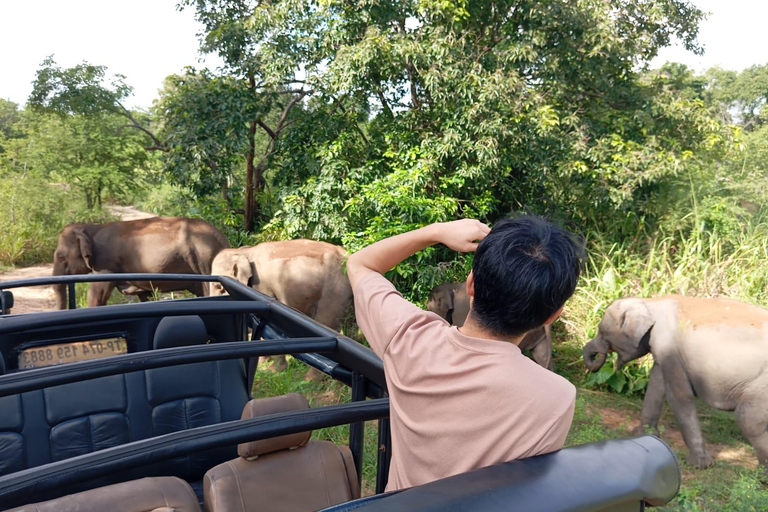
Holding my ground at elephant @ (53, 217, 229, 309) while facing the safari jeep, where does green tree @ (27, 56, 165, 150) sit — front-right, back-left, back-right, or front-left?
back-right

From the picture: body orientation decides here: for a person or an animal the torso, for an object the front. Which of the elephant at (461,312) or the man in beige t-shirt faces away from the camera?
the man in beige t-shirt

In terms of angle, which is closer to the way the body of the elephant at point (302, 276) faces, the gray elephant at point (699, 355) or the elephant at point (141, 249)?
the elephant

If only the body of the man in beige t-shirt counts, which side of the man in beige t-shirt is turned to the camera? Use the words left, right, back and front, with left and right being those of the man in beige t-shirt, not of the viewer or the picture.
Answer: back

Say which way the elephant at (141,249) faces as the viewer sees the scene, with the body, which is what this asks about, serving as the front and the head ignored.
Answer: to the viewer's left

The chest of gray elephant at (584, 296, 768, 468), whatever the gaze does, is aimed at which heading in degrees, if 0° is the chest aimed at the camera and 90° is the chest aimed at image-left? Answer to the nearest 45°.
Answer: approximately 90°

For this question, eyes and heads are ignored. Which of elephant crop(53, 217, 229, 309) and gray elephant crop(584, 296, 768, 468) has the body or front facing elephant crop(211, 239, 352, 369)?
the gray elephant

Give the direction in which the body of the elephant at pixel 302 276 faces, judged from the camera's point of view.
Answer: to the viewer's left

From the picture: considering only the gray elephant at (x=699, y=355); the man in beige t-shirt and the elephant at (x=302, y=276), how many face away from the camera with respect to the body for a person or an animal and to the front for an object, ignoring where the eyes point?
1

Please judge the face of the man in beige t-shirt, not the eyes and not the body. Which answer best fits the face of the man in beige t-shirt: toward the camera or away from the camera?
away from the camera

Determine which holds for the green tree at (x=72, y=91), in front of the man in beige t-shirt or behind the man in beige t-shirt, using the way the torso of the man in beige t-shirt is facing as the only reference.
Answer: in front

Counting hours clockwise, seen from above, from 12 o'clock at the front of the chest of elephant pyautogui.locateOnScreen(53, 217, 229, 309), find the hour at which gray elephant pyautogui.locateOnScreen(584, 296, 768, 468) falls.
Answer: The gray elephant is roughly at 8 o'clock from the elephant.

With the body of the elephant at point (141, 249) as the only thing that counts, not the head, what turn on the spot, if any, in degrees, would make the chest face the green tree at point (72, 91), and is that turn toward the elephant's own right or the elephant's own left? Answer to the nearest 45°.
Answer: approximately 90° to the elephant's own right

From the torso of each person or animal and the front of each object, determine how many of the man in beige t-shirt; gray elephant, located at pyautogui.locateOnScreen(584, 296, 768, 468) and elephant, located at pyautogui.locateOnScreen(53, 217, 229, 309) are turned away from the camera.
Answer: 1

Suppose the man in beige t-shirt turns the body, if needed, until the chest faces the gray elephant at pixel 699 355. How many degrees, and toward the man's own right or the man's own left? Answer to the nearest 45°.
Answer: approximately 45° to the man's own right
